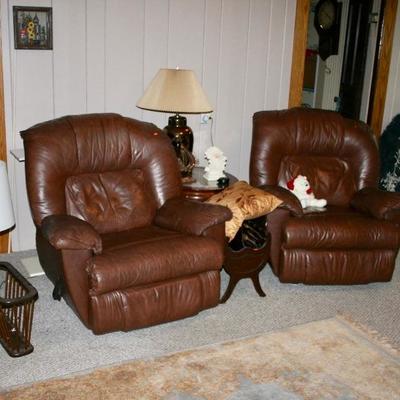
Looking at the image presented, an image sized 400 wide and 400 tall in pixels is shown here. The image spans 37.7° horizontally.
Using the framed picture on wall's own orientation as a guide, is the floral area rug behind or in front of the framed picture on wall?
in front

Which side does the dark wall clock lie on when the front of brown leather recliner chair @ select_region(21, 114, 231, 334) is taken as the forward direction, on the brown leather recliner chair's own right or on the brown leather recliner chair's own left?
on the brown leather recliner chair's own left

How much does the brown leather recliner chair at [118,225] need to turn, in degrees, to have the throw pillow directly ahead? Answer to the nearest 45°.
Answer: approximately 45° to its left

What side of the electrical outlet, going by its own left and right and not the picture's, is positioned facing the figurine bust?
front

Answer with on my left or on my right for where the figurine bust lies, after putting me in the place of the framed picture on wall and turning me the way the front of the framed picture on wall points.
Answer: on my left

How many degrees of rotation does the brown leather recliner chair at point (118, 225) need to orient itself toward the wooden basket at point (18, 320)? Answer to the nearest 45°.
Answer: approximately 90° to its right

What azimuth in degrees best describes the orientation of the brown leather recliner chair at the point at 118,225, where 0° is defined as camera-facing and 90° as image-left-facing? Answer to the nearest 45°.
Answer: approximately 315°

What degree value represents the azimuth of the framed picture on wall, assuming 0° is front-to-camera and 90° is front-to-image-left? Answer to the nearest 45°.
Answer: approximately 0°

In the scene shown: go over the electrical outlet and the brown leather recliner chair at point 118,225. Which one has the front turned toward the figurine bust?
the electrical outlet

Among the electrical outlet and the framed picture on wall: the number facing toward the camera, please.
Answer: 2

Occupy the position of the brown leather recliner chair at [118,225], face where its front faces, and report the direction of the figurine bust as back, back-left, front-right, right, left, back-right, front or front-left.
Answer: left

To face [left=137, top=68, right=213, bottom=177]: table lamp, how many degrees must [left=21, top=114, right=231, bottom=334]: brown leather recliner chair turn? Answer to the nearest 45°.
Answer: approximately 90° to its left

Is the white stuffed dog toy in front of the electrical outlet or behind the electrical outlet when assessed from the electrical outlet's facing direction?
in front

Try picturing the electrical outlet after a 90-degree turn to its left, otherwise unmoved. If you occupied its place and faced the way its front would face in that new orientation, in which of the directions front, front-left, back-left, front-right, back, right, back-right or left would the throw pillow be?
right
